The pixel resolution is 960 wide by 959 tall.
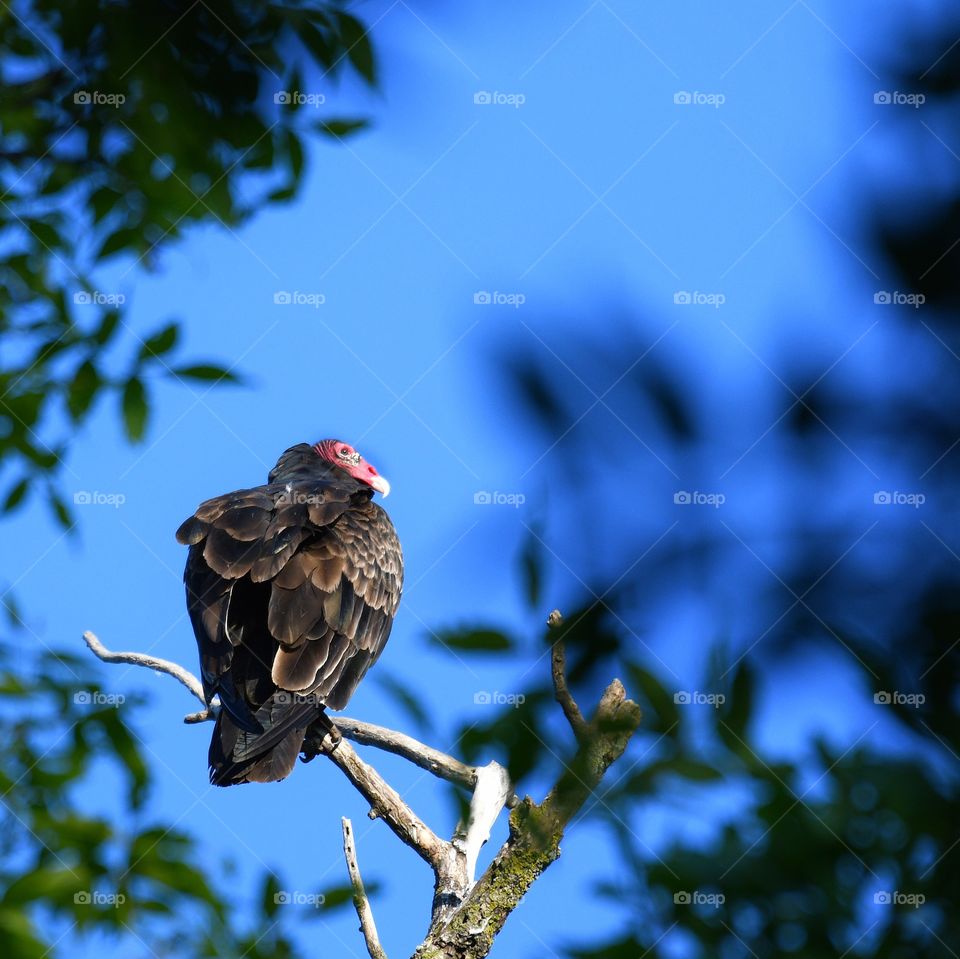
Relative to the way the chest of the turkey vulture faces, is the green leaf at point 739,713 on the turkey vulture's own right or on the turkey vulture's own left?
on the turkey vulture's own right

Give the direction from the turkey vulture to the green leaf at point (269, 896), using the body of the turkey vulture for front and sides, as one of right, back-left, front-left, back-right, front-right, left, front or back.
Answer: back-right

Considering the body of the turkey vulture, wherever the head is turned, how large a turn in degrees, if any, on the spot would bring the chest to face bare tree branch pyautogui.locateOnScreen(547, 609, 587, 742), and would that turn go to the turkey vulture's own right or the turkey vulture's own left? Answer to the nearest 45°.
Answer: approximately 135° to the turkey vulture's own right

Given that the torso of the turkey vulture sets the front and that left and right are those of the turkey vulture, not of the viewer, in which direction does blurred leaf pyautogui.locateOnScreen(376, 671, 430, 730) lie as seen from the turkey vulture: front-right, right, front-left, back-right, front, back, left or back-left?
back-right

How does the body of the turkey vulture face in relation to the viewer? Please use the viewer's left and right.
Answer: facing away from the viewer and to the right of the viewer

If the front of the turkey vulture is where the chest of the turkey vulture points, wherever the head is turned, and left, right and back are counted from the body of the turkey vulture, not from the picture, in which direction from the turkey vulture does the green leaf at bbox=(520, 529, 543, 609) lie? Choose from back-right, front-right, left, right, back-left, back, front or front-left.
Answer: back-right
